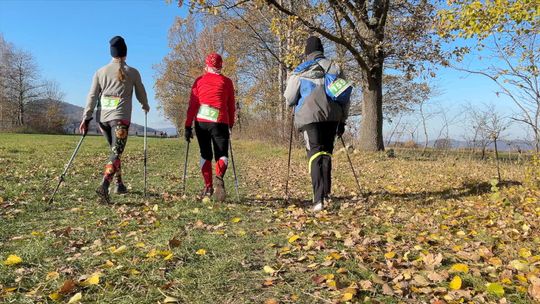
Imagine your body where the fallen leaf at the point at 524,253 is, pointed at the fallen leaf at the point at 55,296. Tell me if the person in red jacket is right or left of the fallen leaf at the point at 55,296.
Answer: right

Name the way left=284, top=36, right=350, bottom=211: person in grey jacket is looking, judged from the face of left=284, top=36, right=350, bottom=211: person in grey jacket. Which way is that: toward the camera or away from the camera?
away from the camera

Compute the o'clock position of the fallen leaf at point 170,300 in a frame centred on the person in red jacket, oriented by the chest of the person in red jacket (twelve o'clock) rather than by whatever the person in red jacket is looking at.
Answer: The fallen leaf is roughly at 6 o'clock from the person in red jacket.

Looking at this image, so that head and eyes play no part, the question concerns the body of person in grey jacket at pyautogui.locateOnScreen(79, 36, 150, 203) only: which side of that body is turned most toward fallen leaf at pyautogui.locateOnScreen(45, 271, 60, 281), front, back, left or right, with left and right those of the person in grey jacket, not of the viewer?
back

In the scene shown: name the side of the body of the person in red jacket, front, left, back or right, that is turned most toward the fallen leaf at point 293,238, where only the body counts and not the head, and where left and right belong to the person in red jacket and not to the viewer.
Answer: back

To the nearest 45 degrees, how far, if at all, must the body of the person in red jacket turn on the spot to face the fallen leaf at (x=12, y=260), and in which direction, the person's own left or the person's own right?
approximately 135° to the person's own left

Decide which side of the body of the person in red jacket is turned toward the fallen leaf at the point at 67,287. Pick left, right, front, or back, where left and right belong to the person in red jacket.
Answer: back

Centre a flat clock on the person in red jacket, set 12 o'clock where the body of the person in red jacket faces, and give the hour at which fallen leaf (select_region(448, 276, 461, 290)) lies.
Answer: The fallen leaf is roughly at 5 o'clock from the person in red jacket.

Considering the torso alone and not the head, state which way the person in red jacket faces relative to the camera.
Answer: away from the camera

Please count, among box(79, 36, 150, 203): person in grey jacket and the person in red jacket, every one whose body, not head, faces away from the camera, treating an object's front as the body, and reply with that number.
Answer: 2

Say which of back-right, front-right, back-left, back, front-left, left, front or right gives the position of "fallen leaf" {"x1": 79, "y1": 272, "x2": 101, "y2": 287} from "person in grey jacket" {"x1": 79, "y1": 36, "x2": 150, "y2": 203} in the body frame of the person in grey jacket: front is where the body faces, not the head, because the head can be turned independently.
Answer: back

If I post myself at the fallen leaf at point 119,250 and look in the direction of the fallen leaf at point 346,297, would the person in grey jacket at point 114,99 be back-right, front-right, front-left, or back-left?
back-left

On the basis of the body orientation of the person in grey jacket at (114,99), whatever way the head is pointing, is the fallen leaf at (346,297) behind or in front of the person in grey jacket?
behind

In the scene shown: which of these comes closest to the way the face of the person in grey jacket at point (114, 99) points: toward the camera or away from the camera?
away from the camera

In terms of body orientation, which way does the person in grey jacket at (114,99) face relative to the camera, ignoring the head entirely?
away from the camera

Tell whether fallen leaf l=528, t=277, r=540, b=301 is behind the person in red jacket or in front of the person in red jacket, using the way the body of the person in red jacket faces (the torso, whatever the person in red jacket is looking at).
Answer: behind

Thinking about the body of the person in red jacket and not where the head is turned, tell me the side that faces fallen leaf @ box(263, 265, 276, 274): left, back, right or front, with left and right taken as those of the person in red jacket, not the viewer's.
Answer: back
